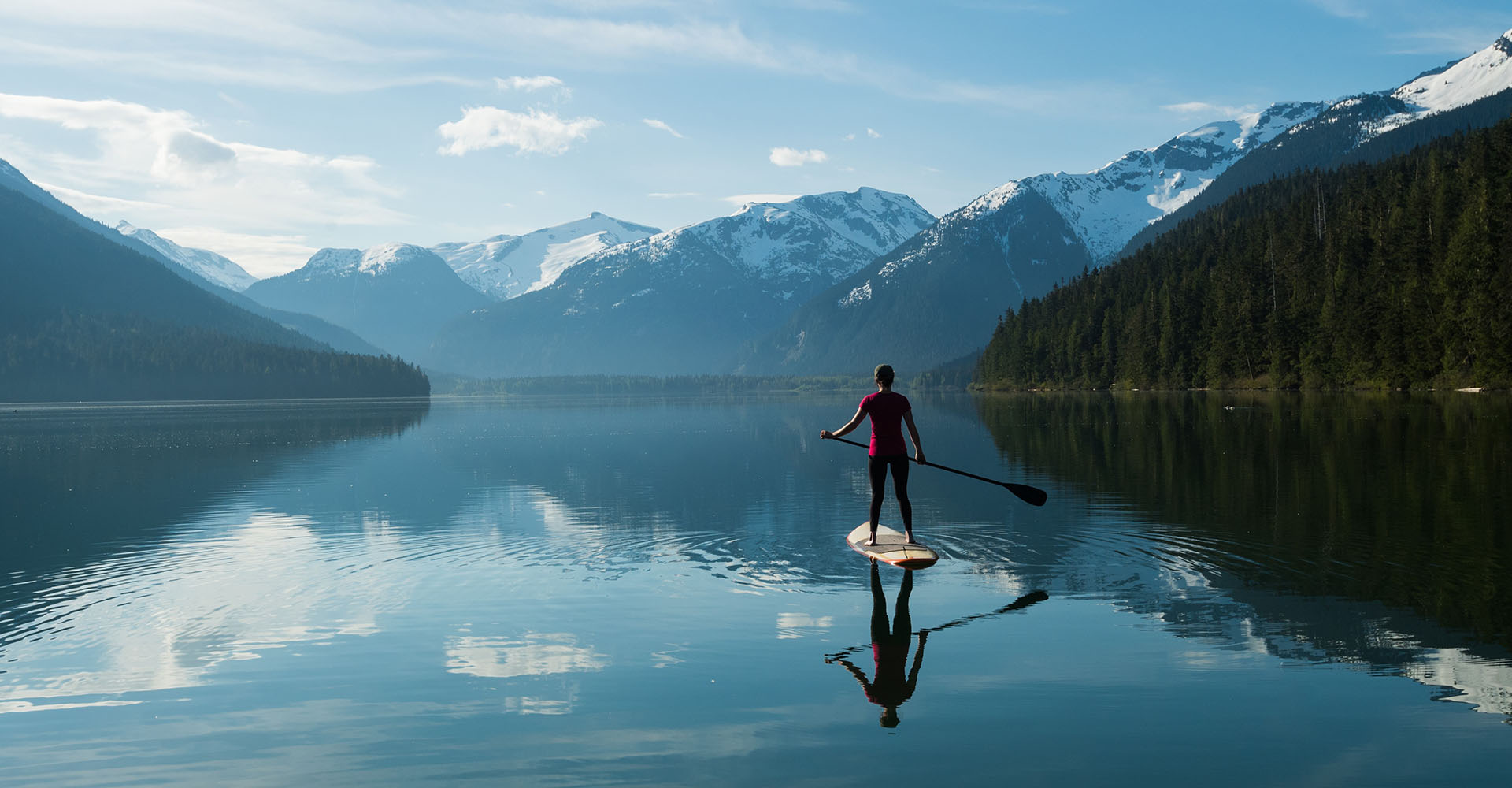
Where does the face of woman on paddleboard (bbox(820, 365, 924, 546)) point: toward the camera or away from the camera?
away from the camera

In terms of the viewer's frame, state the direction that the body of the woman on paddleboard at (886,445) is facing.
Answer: away from the camera
